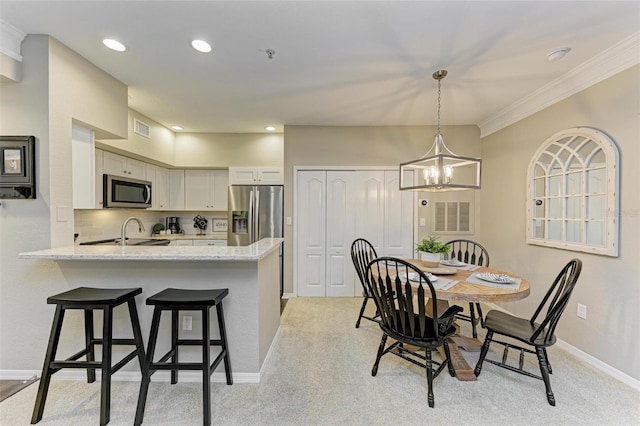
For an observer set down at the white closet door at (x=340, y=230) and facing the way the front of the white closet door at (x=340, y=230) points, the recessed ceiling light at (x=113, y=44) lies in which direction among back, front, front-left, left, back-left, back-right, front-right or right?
front-right

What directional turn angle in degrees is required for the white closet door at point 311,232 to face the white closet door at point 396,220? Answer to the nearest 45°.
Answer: approximately 90° to its left

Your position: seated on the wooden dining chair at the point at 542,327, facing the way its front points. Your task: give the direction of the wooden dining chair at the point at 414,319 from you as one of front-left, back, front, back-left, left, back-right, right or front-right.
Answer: front-left

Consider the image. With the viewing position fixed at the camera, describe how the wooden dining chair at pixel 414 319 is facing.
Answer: facing away from the viewer and to the right of the viewer

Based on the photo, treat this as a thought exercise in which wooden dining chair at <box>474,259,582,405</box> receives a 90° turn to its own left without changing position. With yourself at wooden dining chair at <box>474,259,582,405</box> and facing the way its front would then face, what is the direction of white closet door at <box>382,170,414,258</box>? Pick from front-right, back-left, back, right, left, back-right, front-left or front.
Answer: back-right

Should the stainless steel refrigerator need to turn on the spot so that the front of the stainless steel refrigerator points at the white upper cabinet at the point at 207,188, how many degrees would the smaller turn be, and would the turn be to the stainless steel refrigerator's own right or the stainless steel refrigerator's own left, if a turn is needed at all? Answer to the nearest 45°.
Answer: approximately 135° to the stainless steel refrigerator's own right

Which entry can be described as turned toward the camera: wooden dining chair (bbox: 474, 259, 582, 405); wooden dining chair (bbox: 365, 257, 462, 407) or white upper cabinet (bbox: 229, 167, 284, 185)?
the white upper cabinet

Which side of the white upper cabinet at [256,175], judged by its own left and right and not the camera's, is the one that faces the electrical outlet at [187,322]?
front

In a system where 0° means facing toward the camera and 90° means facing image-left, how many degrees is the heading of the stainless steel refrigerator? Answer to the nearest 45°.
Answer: approximately 0°

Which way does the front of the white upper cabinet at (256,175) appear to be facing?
toward the camera

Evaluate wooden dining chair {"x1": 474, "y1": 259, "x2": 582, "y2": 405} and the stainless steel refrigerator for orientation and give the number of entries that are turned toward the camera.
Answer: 1

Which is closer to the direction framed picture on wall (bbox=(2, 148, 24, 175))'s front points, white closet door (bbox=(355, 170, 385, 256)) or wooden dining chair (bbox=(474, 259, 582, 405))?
the wooden dining chair

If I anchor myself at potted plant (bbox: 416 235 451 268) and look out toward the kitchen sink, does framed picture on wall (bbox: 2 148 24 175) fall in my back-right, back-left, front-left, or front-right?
front-left

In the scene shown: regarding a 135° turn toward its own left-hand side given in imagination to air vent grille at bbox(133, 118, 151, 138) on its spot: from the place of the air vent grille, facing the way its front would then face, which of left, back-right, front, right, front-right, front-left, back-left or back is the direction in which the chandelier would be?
back-right

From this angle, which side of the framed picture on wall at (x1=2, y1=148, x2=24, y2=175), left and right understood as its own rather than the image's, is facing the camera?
front

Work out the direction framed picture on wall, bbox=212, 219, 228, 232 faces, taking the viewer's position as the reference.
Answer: facing the viewer

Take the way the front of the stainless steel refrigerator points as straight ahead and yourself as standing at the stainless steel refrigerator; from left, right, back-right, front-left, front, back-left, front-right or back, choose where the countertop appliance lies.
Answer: back-right

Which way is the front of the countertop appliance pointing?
toward the camera
